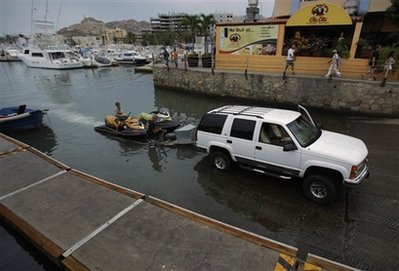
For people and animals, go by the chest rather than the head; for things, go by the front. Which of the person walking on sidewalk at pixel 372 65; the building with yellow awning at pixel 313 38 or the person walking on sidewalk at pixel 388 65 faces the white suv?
the building with yellow awning

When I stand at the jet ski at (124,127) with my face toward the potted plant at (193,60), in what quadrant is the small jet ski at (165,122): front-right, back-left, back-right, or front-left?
front-right

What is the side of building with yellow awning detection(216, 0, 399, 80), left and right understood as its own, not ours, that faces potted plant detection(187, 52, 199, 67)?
right

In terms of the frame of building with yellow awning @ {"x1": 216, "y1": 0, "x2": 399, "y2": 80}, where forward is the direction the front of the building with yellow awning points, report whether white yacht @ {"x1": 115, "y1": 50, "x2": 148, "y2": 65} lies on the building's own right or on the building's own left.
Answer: on the building's own right

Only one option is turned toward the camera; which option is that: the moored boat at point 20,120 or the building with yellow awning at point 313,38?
the building with yellow awning

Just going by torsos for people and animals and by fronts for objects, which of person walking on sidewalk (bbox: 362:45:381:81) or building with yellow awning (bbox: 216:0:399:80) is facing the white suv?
the building with yellow awning

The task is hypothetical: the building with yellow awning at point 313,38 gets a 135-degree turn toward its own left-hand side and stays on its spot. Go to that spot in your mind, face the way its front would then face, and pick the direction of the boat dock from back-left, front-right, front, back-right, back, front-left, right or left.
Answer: back-right

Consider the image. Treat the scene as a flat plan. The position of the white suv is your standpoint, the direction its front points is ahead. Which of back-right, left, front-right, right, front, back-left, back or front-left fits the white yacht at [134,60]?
back

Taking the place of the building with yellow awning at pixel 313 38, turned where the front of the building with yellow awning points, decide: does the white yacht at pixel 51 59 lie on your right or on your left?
on your right

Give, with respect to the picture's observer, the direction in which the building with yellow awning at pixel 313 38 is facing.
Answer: facing the viewer

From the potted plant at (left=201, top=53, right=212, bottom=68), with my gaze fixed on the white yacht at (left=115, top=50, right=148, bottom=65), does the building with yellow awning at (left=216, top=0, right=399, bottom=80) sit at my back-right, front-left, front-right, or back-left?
back-right
